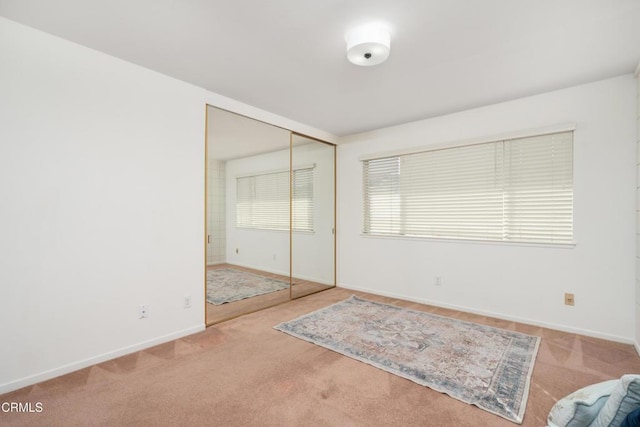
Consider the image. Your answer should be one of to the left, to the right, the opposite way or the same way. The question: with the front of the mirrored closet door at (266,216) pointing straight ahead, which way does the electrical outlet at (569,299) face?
to the right

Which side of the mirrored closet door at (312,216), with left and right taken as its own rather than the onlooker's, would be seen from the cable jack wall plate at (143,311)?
right

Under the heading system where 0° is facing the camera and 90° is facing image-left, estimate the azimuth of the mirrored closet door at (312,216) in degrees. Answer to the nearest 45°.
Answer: approximately 315°

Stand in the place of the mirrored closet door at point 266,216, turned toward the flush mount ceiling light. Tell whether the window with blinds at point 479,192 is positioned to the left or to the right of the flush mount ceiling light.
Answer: left

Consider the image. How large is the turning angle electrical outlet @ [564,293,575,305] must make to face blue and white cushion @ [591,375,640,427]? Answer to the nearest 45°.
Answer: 0° — it already faces it

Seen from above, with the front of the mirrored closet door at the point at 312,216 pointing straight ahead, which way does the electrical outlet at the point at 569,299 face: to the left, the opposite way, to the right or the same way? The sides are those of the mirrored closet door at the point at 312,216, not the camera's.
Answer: to the right
